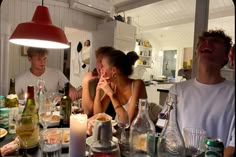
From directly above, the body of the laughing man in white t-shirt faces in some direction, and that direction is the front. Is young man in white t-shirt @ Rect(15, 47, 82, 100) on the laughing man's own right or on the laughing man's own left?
on the laughing man's own right

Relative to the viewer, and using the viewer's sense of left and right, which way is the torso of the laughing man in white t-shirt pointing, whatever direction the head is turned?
facing the viewer

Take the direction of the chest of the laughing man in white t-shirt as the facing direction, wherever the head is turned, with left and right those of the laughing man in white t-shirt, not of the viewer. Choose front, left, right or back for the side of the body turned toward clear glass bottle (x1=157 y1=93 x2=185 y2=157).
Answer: front

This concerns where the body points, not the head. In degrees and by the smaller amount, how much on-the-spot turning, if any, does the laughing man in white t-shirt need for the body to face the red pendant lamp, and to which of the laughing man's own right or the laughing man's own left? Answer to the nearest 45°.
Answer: approximately 45° to the laughing man's own right

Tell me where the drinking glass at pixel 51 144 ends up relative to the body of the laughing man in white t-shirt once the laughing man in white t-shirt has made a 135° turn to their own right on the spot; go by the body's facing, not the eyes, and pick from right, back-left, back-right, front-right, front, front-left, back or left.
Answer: left

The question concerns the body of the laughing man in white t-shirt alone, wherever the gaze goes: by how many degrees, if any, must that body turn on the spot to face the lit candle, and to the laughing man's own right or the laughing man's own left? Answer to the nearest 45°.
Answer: approximately 45° to the laughing man's own right

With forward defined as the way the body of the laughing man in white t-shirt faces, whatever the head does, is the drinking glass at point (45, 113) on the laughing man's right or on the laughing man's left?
on the laughing man's right

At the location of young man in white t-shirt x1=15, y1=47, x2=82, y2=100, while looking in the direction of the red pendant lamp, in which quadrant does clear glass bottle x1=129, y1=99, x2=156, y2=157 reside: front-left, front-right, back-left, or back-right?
front-left

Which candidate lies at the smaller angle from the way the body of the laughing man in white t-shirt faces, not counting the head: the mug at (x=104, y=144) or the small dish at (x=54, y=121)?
the mug

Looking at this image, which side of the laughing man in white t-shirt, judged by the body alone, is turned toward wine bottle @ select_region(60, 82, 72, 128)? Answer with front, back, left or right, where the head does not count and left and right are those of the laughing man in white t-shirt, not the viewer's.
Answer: right

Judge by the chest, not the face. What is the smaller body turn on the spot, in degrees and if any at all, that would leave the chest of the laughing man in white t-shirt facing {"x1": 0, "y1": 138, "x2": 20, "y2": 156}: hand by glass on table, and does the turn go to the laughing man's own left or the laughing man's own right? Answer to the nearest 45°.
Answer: approximately 45° to the laughing man's own right

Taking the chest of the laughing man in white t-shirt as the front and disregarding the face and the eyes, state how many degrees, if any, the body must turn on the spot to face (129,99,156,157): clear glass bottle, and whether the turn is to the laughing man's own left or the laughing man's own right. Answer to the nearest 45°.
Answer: approximately 45° to the laughing man's own right
